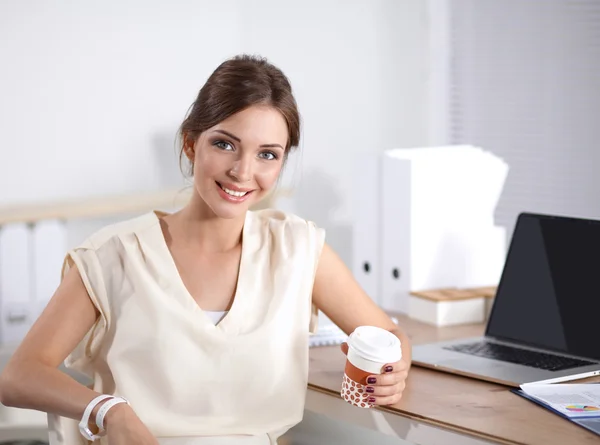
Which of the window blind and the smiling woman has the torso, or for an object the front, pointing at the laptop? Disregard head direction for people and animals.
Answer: the window blind

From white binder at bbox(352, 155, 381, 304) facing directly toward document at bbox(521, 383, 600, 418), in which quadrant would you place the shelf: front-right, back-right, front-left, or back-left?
back-right

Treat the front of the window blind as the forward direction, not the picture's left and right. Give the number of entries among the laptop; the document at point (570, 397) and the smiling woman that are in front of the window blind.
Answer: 3

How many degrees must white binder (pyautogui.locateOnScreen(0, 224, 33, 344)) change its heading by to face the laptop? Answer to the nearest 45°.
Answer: approximately 45° to its left

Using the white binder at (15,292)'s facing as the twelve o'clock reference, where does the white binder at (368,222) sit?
the white binder at (368,222) is roughly at 10 o'clock from the white binder at (15,292).

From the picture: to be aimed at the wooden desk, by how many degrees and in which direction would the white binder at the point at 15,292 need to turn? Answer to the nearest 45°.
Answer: approximately 45° to its left

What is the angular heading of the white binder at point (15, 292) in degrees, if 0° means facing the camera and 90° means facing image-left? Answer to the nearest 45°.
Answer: approximately 0°

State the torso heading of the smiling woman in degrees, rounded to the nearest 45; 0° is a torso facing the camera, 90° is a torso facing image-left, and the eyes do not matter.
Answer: approximately 0°

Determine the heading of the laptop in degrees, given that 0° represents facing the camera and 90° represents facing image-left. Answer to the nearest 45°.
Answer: approximately 45°

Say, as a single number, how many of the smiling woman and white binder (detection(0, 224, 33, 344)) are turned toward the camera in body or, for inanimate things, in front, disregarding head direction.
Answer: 2
